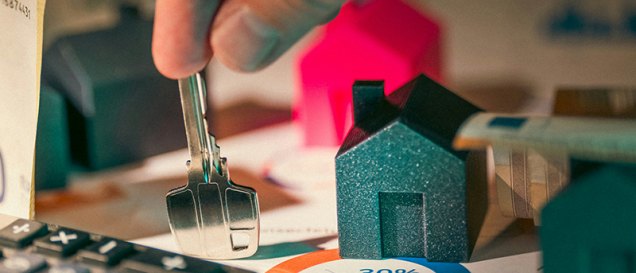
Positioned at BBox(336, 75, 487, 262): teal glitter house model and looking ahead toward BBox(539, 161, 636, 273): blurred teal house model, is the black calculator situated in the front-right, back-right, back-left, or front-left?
back-right

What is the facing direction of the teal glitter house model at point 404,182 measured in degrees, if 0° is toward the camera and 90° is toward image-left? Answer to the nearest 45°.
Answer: approximately 0°
